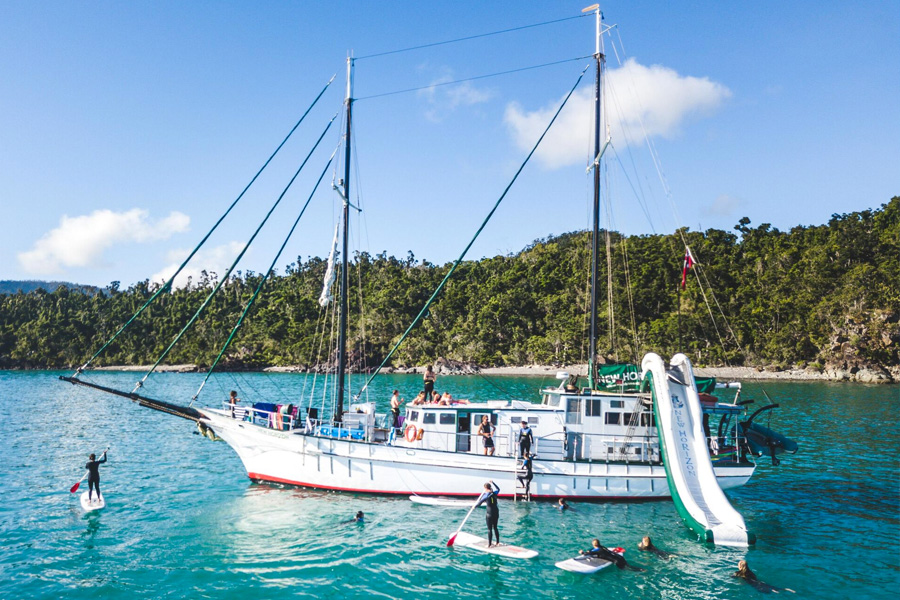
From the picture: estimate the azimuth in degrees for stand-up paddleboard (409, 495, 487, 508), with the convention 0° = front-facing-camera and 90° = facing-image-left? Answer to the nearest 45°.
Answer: approximately 90°

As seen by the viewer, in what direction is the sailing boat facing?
to the viewer's left

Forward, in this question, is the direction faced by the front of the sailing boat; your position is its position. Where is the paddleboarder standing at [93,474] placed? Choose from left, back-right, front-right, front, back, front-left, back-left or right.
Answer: front

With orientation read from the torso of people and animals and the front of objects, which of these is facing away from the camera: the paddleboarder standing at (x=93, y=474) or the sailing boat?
the paddleboarder standing

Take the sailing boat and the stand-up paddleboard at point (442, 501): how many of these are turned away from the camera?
0

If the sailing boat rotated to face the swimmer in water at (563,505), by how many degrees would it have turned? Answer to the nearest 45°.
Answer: approximately 135° to its left

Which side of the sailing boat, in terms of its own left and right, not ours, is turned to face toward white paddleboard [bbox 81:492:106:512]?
front

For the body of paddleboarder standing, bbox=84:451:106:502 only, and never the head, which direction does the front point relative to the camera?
away from the camera

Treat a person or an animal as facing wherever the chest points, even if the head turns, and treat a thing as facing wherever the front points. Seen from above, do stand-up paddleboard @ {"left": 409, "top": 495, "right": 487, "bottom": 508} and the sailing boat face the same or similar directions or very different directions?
same or similar directions

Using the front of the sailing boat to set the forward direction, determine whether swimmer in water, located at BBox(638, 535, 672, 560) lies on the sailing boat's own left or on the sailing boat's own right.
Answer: on the sailing boat's own left

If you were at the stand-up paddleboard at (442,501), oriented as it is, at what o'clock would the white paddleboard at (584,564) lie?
The white paddleboard is roughly at 8 o'clock from the stand-up paddleboard.

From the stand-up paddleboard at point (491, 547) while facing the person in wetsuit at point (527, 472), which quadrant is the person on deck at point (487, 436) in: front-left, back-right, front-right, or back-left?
front-left

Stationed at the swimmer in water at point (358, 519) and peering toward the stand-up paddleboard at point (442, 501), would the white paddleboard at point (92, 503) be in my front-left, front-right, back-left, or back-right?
back-left
